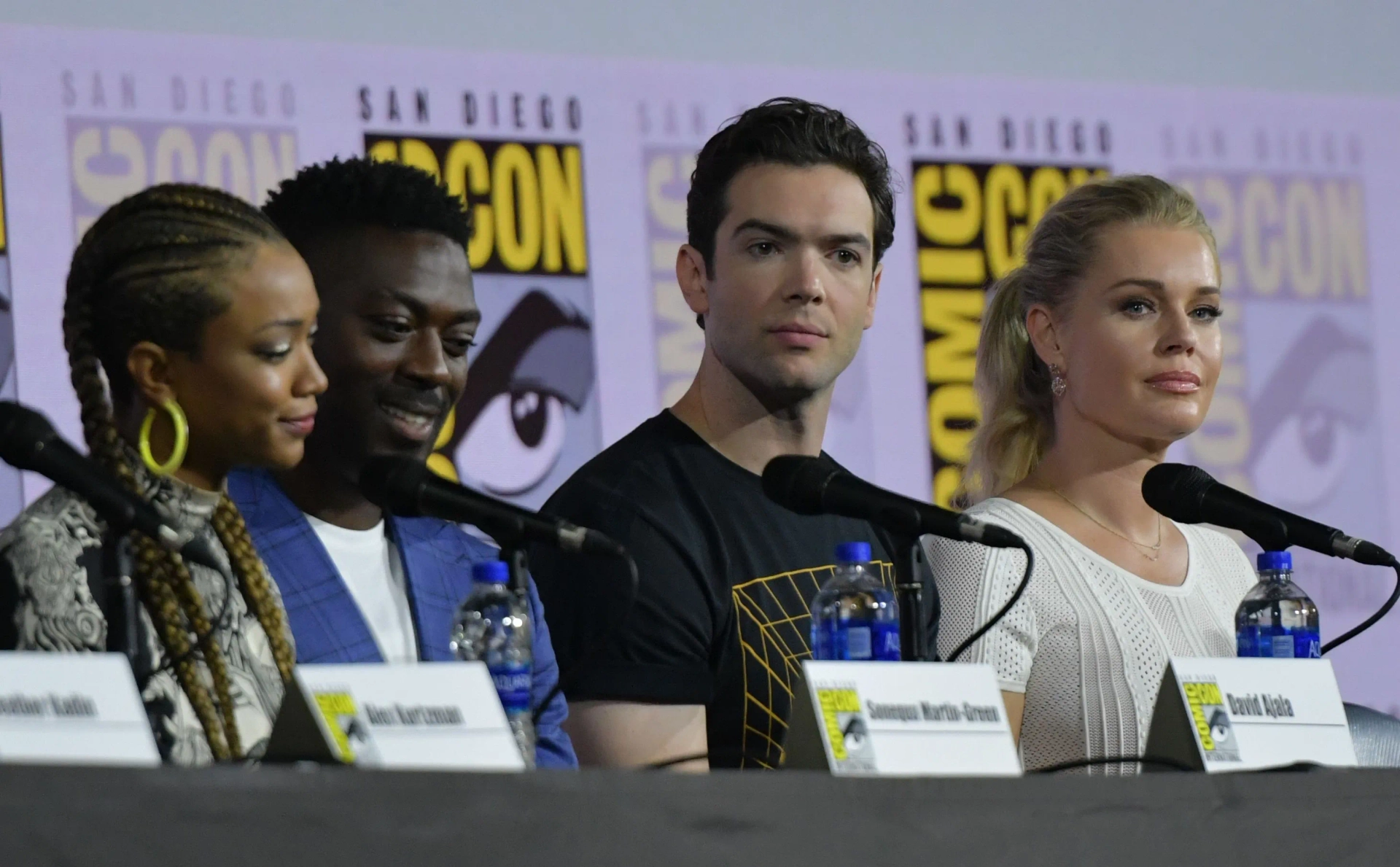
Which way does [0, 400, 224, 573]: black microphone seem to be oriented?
to the viewer's left

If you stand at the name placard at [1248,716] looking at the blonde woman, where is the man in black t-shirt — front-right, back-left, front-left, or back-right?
front-left

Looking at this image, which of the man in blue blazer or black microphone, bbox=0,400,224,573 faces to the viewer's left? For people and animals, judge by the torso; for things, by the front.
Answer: the black microphone

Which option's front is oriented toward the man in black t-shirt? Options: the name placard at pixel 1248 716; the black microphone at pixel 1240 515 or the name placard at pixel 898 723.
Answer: the black microphone

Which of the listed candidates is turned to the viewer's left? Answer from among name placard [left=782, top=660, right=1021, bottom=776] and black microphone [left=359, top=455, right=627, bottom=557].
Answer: the black microphone

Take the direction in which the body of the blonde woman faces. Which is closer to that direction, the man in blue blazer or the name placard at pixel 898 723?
the name placard

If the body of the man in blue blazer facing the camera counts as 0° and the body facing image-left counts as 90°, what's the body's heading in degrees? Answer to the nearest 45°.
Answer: approximately 315°

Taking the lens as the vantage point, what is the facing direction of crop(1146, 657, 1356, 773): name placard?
facing the viewer and to the right of the viewer

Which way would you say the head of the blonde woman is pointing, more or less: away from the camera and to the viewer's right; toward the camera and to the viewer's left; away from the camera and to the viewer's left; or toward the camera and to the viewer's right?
toward the camera and to the viewer's right

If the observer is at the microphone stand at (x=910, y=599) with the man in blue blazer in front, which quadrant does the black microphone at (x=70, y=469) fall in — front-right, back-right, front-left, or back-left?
front-left

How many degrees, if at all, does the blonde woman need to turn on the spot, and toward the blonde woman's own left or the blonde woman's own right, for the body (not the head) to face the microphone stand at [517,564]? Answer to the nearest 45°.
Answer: approximately 90° to the blonde woman's own right

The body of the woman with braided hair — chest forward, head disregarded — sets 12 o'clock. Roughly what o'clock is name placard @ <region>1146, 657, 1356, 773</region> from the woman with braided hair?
The name placard is roughly at 11 o'clock from the woman with braided hair.

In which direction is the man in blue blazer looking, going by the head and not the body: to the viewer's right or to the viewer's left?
to the viewer's right

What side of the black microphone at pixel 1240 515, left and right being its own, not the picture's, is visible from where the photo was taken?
left

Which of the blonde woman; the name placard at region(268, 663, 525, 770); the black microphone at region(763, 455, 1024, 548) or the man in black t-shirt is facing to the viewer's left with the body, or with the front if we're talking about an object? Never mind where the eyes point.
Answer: the black microphone

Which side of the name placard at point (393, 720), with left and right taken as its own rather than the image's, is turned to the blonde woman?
left
